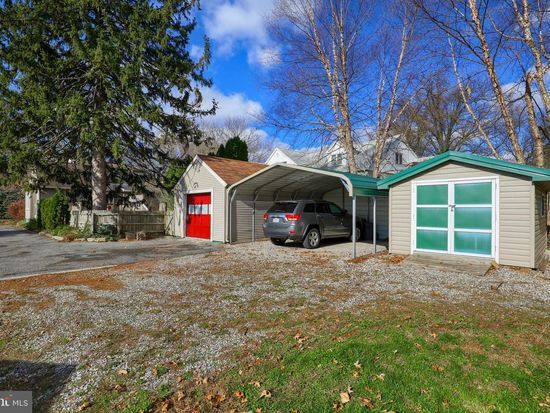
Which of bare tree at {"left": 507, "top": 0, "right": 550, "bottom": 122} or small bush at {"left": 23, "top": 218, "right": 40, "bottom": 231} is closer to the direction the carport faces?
the small bush

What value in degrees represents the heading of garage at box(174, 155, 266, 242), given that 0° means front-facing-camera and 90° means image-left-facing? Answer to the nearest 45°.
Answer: approximately 45°

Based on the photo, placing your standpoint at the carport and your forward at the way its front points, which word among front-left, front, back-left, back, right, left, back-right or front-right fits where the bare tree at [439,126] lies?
back

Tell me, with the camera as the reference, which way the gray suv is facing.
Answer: facing away from the viewer and to the right of the viewer

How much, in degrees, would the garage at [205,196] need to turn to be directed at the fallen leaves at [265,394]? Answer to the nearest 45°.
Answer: approximately 45° to its left

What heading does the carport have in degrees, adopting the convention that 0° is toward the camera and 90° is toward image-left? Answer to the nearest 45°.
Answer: approximately 45°

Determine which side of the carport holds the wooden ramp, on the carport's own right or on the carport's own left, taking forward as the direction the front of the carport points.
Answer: on the carport's own left

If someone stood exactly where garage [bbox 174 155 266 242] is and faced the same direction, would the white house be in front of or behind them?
behind

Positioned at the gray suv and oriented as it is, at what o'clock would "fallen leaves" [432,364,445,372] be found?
The fallen leaves is roughly at 4 o'clock from the gray suv.
